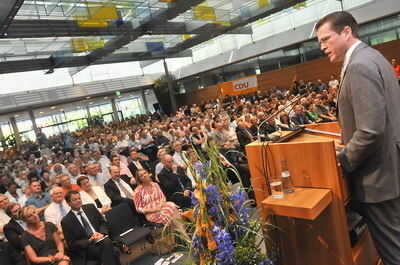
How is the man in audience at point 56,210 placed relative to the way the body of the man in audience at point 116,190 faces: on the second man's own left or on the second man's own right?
on the second man's own right

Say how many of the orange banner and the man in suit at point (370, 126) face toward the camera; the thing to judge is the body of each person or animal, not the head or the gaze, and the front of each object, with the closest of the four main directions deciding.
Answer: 1

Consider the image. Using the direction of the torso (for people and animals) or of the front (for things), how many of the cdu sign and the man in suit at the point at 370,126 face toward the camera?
1

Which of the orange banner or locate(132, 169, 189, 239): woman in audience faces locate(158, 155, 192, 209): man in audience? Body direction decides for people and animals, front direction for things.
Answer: the orange banner

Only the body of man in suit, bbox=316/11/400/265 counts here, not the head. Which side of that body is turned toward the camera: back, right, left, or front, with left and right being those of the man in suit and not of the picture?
left

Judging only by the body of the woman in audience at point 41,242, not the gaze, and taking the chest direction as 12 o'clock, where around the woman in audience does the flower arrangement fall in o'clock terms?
The flower arrangement is roughly at 1 o'clock from the woman in audience.

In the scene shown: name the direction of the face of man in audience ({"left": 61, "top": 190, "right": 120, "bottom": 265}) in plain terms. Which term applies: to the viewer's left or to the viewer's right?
to the viewer's right

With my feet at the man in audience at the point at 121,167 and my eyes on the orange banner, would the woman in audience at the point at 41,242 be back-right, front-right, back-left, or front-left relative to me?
back-right

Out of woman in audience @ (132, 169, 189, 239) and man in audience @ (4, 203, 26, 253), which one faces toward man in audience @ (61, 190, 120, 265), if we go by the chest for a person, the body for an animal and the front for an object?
man in audience @ (4, 203, 26, 253)
